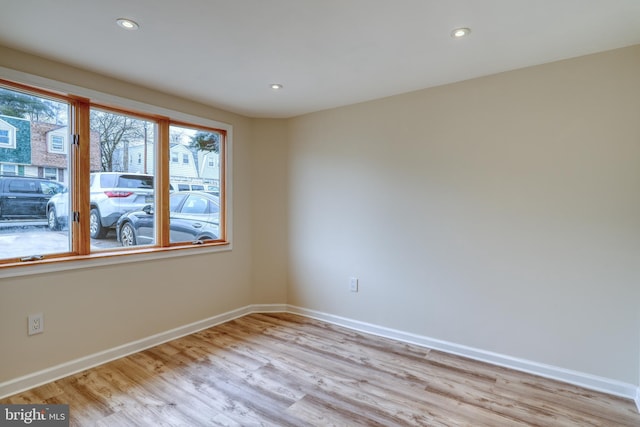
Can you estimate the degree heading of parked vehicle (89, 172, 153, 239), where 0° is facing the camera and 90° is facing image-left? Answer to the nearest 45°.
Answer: approximately 135°

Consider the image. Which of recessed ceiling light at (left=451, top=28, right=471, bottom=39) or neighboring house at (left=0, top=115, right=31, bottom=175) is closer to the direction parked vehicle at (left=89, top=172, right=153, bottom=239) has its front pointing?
the neighboring house

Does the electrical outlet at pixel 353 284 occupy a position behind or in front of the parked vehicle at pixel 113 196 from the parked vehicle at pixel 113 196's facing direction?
behind

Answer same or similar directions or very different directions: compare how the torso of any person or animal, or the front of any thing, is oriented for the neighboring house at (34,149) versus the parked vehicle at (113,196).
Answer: very different directions

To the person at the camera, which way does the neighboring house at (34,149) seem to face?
facing the viewer and to the right of the viewer
